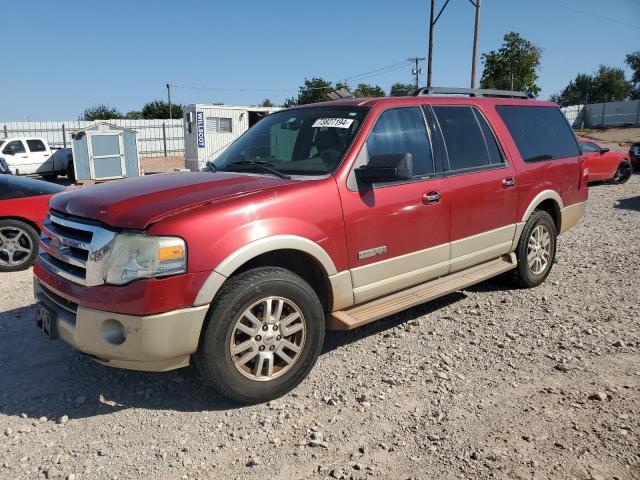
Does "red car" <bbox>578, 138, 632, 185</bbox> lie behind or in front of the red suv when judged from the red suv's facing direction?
behind

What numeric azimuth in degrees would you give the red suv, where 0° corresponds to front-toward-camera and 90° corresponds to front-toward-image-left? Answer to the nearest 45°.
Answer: approximately 45°

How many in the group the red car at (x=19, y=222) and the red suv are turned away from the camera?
0

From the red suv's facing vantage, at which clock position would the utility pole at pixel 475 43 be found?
The utility pole is roughly at 5 o'clock from the red suv.

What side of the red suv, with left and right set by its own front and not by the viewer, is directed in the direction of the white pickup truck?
right

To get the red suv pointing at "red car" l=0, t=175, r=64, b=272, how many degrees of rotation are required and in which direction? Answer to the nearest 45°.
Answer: approximately 90° to its right

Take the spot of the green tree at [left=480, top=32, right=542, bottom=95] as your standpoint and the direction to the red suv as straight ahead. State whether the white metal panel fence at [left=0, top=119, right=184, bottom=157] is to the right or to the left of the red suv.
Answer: right

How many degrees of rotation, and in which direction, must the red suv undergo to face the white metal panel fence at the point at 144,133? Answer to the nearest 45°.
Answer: approximately 135° to its right
